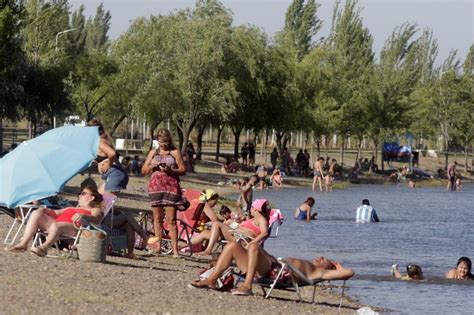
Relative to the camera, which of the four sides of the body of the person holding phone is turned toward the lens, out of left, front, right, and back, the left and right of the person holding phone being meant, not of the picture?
front

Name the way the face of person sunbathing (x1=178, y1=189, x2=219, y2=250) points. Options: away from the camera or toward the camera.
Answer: toward the camera

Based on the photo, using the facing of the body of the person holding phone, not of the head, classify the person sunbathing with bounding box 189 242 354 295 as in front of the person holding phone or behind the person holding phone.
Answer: in front

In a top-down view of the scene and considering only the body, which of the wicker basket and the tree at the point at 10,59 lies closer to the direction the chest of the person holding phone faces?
the wicker basket

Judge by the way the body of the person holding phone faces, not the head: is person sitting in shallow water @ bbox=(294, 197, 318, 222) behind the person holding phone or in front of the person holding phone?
behind

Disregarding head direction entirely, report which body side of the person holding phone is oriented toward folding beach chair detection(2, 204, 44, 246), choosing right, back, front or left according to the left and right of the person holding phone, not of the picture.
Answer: right

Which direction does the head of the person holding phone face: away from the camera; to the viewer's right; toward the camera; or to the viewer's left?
toward the camera

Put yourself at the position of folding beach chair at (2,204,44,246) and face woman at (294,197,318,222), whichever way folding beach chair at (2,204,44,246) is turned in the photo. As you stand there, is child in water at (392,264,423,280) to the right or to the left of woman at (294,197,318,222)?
right

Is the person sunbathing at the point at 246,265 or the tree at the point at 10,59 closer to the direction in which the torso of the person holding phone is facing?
the person sunbathing

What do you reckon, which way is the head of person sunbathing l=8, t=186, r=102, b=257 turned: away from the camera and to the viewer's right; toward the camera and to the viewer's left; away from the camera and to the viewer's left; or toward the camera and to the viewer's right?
toward the camera and to the viewer's left
